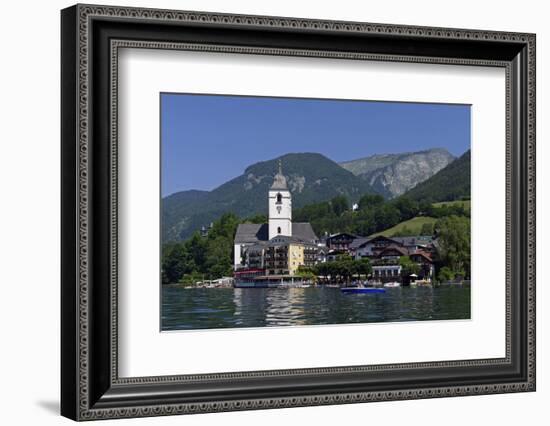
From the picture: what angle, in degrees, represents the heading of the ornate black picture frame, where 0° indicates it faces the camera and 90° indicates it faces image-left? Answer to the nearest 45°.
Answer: approximately 315°
